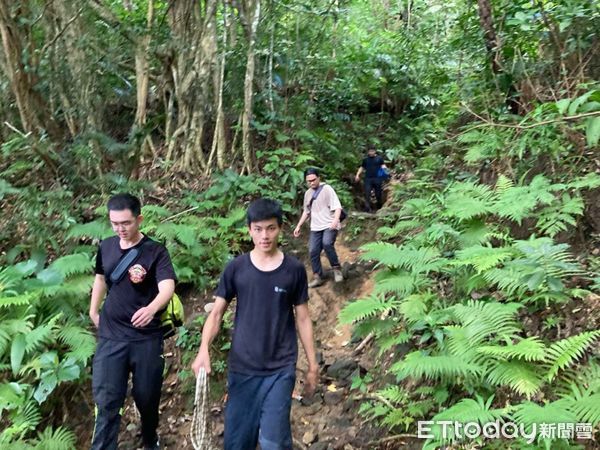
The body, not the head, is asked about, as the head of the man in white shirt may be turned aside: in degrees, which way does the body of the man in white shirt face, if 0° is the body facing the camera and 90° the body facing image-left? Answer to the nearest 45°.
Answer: approximately 45°

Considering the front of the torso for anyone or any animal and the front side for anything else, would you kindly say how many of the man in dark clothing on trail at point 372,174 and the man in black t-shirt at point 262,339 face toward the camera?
2

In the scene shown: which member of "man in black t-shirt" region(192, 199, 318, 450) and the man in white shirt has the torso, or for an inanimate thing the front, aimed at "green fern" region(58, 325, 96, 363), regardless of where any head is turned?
the man in white shirt

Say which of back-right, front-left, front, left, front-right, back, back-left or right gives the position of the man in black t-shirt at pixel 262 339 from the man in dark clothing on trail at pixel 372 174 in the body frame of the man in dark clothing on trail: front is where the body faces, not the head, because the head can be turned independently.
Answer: front

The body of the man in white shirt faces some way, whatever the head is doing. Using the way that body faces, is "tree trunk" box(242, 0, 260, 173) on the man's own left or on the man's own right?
on the man's own right

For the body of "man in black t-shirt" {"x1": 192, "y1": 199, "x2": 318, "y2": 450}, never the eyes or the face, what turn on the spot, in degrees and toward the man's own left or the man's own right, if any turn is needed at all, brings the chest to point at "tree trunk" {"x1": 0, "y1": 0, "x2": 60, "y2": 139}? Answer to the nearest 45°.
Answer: approximately 135° to the man's own right

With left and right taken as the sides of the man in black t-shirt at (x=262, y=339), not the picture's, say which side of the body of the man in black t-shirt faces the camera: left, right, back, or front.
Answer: front

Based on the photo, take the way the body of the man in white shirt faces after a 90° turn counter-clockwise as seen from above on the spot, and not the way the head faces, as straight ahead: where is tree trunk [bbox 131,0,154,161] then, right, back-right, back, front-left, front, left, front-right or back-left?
back

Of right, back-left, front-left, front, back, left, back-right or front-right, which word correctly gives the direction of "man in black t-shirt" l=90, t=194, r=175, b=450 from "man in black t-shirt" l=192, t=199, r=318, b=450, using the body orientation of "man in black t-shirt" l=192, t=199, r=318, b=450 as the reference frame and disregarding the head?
back-right

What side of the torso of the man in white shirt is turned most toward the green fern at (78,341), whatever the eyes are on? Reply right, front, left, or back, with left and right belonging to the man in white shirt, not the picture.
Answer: front

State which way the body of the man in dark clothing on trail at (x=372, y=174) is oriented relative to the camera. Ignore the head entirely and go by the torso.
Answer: toward the camera
